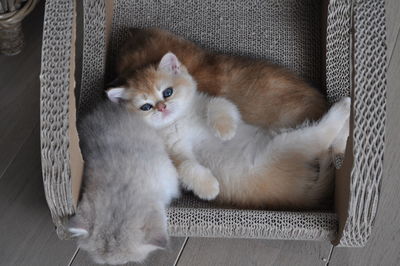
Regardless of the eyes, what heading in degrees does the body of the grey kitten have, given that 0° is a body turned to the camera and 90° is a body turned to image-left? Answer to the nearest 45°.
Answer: approximately 0°

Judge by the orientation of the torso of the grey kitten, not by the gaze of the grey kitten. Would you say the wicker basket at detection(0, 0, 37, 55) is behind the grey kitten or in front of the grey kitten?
behind
